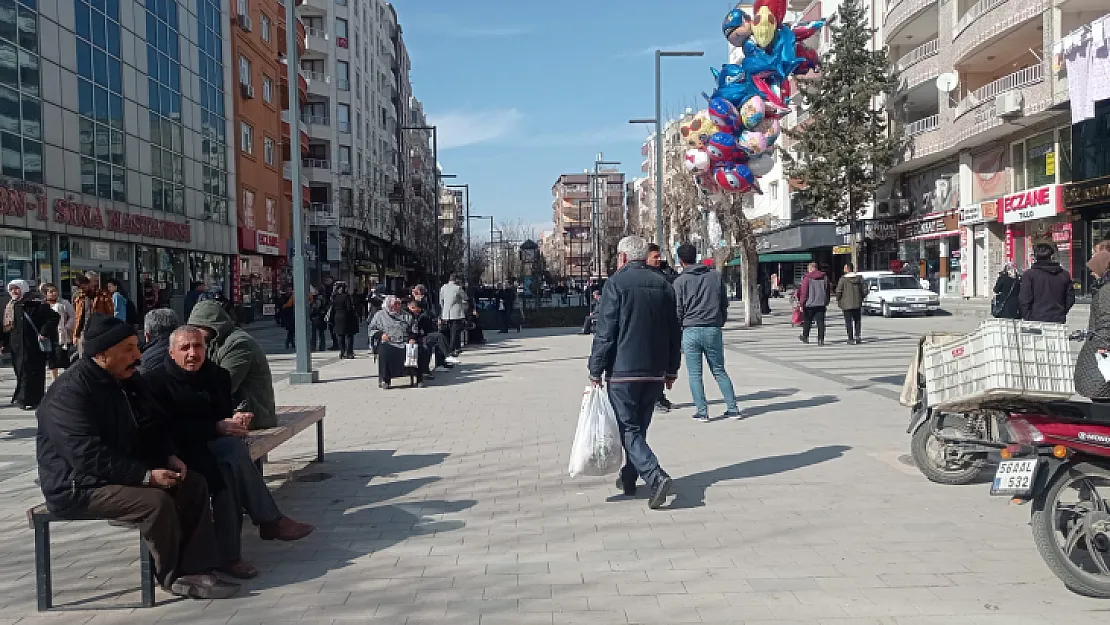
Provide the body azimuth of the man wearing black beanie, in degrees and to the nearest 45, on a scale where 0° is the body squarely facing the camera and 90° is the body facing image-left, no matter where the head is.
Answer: approximately 270°

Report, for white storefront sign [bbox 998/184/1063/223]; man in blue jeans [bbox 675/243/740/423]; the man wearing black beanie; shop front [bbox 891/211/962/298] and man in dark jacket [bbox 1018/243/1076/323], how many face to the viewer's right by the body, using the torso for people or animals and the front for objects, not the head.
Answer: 1

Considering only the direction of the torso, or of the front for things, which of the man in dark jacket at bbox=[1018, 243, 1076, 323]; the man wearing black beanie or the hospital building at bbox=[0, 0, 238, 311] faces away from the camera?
the man in dark jacket

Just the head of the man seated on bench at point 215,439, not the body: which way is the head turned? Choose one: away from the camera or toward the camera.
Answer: toward the camera

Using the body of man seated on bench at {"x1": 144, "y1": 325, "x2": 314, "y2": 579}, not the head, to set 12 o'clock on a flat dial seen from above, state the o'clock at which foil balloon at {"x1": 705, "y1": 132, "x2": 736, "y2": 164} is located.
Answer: The foil balloon is roughly at 9 o'clock from the man seated on bench.

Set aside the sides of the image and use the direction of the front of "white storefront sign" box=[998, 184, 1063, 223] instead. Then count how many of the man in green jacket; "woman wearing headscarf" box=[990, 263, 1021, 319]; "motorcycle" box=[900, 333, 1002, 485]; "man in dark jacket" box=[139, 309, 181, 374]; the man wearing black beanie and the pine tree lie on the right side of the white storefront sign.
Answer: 1

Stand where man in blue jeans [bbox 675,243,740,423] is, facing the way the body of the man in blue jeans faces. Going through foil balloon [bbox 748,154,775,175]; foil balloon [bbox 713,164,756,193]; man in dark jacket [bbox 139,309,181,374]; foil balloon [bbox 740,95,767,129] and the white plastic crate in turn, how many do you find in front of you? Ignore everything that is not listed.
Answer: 3

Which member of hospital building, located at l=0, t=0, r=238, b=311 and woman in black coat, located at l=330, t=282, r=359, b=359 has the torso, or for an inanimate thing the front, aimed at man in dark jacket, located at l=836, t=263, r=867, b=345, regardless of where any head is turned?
the hospital building

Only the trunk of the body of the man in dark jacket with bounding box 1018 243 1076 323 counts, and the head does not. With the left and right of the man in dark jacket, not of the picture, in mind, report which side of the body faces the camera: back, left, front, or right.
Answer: back

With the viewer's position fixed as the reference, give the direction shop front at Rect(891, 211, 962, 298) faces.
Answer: facing the viewer and to the left of the viewer

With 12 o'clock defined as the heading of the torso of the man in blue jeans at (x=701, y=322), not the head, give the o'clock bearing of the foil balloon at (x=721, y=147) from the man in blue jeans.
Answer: The foil balloon is roughly at 12 o'clock from the man in blue jeans.

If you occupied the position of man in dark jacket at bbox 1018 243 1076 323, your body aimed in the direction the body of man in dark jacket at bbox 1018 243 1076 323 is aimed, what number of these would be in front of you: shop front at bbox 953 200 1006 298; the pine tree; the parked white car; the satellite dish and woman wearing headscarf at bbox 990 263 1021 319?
5

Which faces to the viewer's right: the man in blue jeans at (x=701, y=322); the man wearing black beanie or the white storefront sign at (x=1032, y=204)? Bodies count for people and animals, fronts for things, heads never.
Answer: the man wearing black beanie

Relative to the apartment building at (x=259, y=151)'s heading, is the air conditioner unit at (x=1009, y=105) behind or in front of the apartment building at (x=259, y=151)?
in front

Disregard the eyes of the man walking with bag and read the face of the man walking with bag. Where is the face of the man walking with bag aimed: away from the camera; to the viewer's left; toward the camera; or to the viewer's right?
away from the camera

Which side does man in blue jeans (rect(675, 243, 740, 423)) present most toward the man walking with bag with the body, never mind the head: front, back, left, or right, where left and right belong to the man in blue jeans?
back

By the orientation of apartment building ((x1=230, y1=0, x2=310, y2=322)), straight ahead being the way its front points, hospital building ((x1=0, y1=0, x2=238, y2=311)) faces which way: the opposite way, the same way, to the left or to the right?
the same way

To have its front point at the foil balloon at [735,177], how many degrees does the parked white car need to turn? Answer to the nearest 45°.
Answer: approximately 45° to its right

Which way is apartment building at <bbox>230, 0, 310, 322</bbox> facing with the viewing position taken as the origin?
facing the viewer and to the right of the viewer

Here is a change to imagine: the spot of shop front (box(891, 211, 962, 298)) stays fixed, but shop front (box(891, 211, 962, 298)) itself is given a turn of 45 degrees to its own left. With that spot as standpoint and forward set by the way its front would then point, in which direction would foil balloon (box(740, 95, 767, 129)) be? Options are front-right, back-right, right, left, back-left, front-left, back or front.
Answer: front

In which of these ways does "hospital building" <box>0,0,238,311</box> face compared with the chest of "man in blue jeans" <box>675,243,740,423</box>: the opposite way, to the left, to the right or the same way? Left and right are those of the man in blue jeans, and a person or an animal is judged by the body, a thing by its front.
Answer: to the right

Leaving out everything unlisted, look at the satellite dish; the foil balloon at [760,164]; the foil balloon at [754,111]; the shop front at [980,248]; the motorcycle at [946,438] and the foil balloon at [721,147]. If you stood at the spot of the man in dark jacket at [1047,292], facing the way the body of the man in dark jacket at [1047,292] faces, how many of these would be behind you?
1

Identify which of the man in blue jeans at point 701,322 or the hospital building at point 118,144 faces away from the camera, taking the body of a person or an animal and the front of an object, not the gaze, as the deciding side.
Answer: the man in blue jeans
